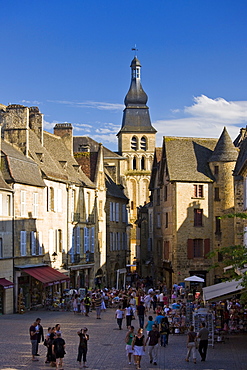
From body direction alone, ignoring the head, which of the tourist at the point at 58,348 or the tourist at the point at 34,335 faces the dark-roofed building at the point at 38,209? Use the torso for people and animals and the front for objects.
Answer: the tourist at the point at 58,348

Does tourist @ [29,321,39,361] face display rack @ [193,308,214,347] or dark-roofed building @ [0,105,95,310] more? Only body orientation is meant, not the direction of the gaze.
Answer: the display rack

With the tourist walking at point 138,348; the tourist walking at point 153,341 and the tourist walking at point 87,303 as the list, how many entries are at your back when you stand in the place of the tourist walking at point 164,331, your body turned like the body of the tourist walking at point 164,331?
2

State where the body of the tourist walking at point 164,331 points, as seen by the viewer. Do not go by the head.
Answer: away from the camera

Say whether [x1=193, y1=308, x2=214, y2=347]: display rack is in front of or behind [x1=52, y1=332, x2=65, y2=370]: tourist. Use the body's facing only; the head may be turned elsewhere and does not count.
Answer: in front

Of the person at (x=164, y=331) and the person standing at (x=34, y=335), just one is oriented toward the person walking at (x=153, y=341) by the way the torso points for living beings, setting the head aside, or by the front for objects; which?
the person standing at (x=34, y=335)

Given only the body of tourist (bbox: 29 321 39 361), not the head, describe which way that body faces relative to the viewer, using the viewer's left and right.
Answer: facing to the right of the viewer

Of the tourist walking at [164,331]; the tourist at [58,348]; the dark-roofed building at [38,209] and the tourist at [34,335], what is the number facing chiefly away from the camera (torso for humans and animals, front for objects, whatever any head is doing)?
2

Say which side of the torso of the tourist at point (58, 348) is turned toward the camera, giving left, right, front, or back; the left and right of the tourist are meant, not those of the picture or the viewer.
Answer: back
